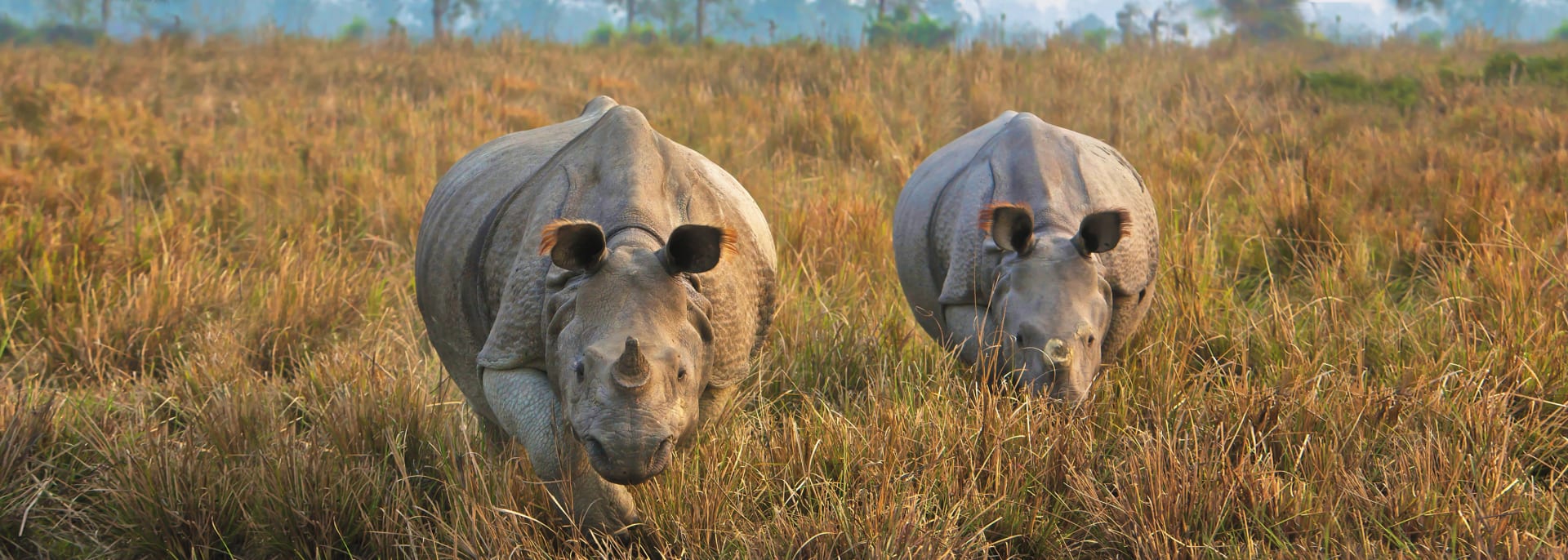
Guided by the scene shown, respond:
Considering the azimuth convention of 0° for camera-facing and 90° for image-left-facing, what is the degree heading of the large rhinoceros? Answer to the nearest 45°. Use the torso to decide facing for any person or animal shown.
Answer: approximately 0°

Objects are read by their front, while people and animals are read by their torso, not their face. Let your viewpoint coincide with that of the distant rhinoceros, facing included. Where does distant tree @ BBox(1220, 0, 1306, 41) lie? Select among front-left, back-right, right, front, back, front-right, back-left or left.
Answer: back

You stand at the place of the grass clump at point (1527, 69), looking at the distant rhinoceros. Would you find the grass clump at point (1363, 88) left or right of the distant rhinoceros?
right

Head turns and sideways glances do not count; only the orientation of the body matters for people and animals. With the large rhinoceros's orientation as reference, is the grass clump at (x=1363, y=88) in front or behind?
behind

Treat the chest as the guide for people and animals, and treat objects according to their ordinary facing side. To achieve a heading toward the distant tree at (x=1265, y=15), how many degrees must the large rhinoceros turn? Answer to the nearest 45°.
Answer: approximately 135° to its left

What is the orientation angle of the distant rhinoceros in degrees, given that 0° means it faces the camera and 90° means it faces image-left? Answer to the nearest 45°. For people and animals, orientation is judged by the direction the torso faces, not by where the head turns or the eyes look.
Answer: approximately 0°

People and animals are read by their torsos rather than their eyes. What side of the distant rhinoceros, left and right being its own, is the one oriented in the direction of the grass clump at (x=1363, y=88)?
back
